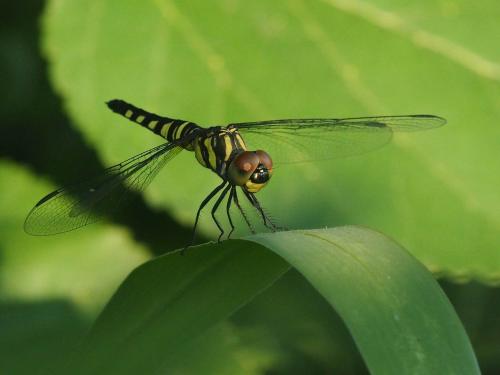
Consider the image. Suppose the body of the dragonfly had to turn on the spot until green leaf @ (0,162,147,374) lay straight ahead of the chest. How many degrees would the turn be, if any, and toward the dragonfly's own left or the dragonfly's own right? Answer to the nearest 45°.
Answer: approximately 180°

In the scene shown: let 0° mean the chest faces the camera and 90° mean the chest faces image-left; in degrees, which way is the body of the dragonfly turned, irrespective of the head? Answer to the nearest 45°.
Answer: approximately 315°
